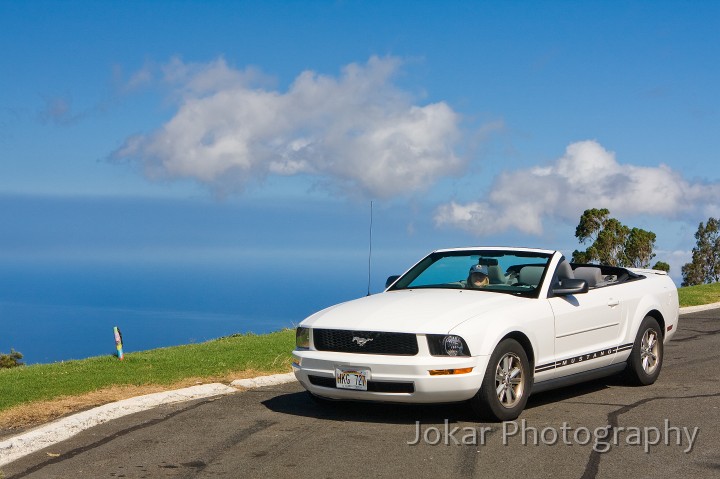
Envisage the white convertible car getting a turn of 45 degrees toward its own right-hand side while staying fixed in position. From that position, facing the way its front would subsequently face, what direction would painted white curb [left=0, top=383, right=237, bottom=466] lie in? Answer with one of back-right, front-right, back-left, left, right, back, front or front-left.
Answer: front

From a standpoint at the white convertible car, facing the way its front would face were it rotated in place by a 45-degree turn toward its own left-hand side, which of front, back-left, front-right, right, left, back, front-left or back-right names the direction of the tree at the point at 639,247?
back

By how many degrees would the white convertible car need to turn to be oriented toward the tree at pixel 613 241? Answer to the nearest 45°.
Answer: approximately 135° to its right

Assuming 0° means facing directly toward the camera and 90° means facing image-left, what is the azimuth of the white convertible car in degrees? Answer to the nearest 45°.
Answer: approximately 45°

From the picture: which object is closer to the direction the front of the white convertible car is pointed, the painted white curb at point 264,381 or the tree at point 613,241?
the painted white curb

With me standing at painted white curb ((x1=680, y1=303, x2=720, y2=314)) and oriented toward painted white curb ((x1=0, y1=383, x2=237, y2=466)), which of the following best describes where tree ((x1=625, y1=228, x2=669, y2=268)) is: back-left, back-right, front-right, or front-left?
back-right

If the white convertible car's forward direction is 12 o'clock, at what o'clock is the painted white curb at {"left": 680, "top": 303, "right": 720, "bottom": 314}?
The painted white curb is roughly at 5 o'clock from the white convertible car.

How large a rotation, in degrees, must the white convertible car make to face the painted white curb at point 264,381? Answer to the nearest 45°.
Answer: approximately 90° to its right

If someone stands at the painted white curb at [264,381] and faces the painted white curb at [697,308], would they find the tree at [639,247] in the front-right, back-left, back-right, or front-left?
front-left
